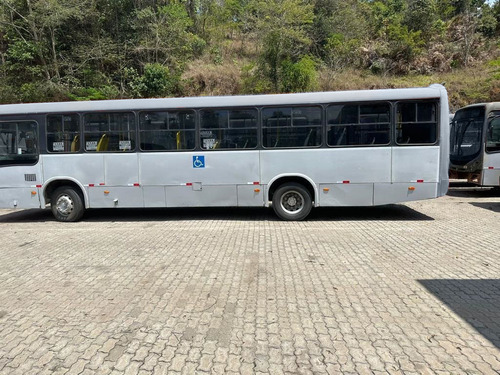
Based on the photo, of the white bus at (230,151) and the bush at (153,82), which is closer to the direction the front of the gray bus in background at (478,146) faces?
the white bus

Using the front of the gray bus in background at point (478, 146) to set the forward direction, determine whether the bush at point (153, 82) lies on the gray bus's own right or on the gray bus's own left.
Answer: on the gray bus's own right

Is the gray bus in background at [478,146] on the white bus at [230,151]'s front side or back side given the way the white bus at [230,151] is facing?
on the back side

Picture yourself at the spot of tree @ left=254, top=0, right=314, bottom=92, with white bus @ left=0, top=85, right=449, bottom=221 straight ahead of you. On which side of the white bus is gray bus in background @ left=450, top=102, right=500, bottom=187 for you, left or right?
left

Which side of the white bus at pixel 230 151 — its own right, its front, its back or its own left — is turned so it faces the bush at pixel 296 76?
right

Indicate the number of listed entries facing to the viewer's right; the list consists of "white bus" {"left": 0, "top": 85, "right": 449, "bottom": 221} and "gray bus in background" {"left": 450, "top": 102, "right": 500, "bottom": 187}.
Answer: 0

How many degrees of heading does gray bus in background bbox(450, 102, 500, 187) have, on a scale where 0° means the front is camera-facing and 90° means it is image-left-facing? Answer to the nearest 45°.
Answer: approximately 45°

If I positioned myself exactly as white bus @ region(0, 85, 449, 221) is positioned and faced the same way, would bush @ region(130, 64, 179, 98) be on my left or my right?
on my right

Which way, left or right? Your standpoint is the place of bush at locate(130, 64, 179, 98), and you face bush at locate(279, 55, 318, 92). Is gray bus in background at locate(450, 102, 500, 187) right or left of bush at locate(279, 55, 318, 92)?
right

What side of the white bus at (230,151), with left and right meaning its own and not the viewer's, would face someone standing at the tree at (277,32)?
right

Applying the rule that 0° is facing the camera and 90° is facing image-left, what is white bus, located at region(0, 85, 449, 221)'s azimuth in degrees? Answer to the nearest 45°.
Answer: approximately 90°

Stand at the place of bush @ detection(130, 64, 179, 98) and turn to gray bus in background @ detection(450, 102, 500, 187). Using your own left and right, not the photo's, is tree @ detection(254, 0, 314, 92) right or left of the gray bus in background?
left
